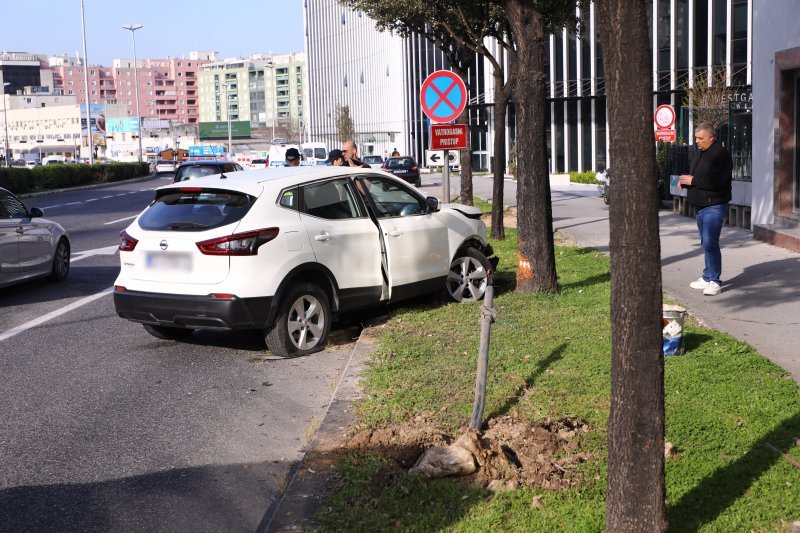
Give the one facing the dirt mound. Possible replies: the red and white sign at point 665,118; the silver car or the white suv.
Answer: the red and white sign

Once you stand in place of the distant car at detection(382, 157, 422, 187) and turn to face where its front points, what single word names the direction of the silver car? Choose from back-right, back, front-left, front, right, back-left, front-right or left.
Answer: back

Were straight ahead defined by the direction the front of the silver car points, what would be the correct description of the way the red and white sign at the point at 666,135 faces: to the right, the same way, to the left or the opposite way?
the opposite way

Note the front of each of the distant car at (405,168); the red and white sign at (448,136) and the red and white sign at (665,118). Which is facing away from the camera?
the distant car

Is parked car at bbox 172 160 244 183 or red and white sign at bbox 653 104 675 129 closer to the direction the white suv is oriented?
the red and white sign

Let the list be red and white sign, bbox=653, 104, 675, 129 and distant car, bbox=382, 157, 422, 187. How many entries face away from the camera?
1

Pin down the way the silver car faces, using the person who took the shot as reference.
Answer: facing away from the viewer and to the right of the viewer

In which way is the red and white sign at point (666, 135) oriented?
toward the camera

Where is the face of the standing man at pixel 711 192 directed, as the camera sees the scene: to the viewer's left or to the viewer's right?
to the viewer's left

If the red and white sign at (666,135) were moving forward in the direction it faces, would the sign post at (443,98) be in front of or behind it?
in front

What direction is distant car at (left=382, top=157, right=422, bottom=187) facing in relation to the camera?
away from the camera

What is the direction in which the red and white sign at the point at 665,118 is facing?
toward the camera

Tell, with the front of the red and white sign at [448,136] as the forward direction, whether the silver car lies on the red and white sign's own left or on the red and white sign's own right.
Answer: on the red and white sign's own right

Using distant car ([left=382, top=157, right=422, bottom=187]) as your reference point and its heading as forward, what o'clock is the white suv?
The white suv is roughly at 6 o'clock from the distant car.

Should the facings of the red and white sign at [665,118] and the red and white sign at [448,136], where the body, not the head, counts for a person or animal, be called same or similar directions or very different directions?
same or similar directions

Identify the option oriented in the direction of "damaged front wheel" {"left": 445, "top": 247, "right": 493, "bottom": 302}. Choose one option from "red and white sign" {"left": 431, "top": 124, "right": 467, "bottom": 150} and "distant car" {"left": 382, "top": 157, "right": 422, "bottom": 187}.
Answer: the red and white sign

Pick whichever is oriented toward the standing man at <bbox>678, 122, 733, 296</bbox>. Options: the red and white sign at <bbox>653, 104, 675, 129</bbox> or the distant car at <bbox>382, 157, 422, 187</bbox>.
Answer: the red and white sign
